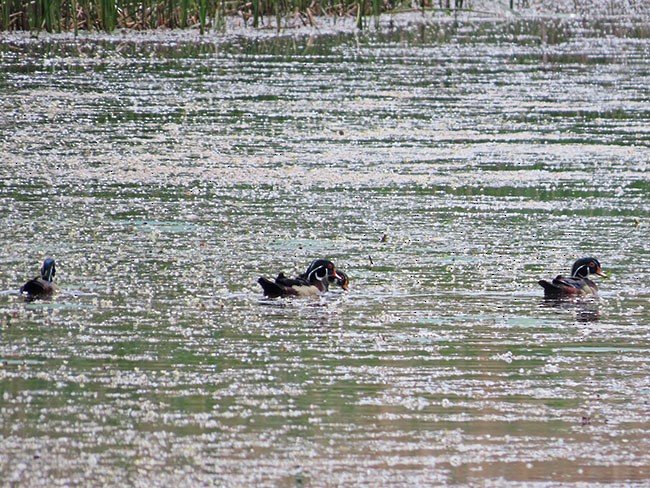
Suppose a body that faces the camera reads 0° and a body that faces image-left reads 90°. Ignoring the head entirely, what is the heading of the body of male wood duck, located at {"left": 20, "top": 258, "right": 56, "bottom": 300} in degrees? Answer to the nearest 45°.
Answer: approximately 225°

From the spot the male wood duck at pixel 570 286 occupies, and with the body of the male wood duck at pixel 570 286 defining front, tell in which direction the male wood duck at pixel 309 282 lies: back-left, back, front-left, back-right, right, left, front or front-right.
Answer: back

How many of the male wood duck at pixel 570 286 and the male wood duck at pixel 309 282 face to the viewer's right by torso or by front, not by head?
2

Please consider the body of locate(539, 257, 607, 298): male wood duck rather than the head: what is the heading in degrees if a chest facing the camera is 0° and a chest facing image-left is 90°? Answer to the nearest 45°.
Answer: approximately 270°

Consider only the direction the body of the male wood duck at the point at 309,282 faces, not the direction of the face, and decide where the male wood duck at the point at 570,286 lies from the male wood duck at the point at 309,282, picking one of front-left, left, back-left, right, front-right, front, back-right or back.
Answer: front

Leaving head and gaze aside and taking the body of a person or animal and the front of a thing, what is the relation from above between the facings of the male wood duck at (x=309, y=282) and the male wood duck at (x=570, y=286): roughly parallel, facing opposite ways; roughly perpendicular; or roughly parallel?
roughly parallel

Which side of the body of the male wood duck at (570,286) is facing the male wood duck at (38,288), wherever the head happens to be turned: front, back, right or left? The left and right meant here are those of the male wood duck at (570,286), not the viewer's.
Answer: back

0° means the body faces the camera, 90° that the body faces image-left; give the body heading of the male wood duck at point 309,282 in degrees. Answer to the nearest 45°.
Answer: approximately 270°

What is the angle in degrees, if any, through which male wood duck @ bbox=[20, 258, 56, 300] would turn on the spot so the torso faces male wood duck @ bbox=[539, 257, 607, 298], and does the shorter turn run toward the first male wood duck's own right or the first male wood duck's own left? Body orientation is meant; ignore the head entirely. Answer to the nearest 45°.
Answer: approximately 45° to the first male wood duck's own right
